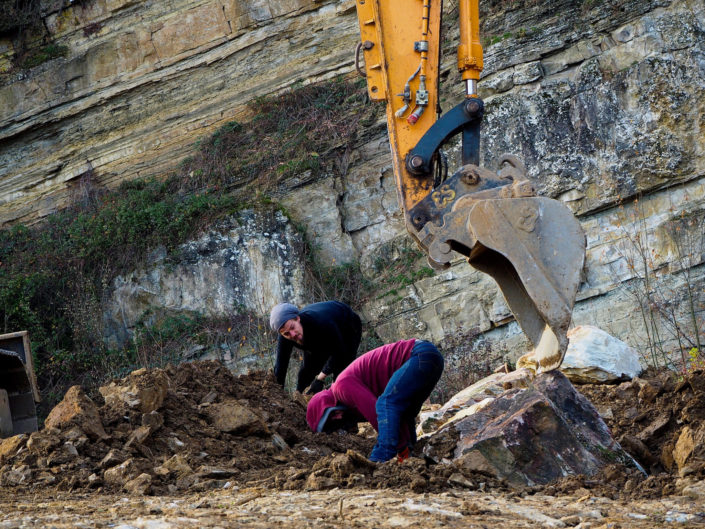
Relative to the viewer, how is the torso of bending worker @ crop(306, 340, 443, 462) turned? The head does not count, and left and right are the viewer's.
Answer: facing to the left of the viewer

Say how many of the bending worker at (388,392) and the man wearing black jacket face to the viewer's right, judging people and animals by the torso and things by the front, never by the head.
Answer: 0

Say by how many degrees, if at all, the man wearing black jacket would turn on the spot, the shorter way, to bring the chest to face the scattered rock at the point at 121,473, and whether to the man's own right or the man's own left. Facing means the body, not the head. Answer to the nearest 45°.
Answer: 0° — they already face it

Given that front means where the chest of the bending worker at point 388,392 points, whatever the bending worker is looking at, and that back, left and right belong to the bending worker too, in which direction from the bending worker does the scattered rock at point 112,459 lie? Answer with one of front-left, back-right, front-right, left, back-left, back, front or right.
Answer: front

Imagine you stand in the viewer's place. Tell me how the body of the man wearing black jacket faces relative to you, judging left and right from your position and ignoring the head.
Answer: facing the viewer and to the left of the viewer

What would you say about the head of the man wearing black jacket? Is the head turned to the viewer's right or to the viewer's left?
to the viewer's left

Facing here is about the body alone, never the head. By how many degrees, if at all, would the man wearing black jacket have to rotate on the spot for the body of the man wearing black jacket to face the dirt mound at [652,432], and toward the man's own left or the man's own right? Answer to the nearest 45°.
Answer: approximately 90° to the man's own left

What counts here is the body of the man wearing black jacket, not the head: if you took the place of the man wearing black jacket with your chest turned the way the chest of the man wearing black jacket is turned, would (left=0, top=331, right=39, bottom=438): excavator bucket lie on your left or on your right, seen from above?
on your right

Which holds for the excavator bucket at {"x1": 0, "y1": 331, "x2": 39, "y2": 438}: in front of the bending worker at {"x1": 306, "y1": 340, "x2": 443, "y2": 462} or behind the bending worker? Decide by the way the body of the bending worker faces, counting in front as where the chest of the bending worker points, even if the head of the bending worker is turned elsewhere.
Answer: in front

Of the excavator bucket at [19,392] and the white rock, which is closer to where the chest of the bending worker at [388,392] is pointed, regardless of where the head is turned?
the excavator bucket
